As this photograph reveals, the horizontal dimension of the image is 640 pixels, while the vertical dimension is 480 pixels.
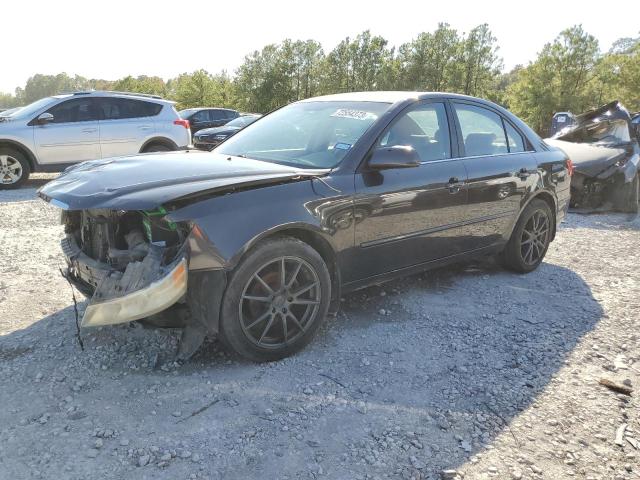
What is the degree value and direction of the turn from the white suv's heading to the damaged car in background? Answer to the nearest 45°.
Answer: approximately 135° to its left

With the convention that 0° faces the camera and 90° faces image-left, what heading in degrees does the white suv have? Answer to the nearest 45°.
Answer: approximately 90°

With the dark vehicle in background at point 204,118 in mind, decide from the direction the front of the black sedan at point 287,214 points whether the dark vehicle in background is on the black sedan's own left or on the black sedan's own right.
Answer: on the black sedan's own right

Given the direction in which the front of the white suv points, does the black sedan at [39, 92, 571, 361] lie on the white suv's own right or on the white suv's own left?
on the white suv's own left

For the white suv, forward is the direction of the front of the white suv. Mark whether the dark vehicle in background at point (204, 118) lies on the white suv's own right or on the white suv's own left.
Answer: on the white suv's own right

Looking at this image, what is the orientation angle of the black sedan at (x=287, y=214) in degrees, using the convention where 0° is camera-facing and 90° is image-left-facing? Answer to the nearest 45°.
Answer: approximately 45°

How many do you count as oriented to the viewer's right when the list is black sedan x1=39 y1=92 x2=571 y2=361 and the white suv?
0

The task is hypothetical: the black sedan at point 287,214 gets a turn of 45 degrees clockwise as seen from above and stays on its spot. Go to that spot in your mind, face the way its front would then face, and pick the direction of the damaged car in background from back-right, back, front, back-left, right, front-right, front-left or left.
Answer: back-right
